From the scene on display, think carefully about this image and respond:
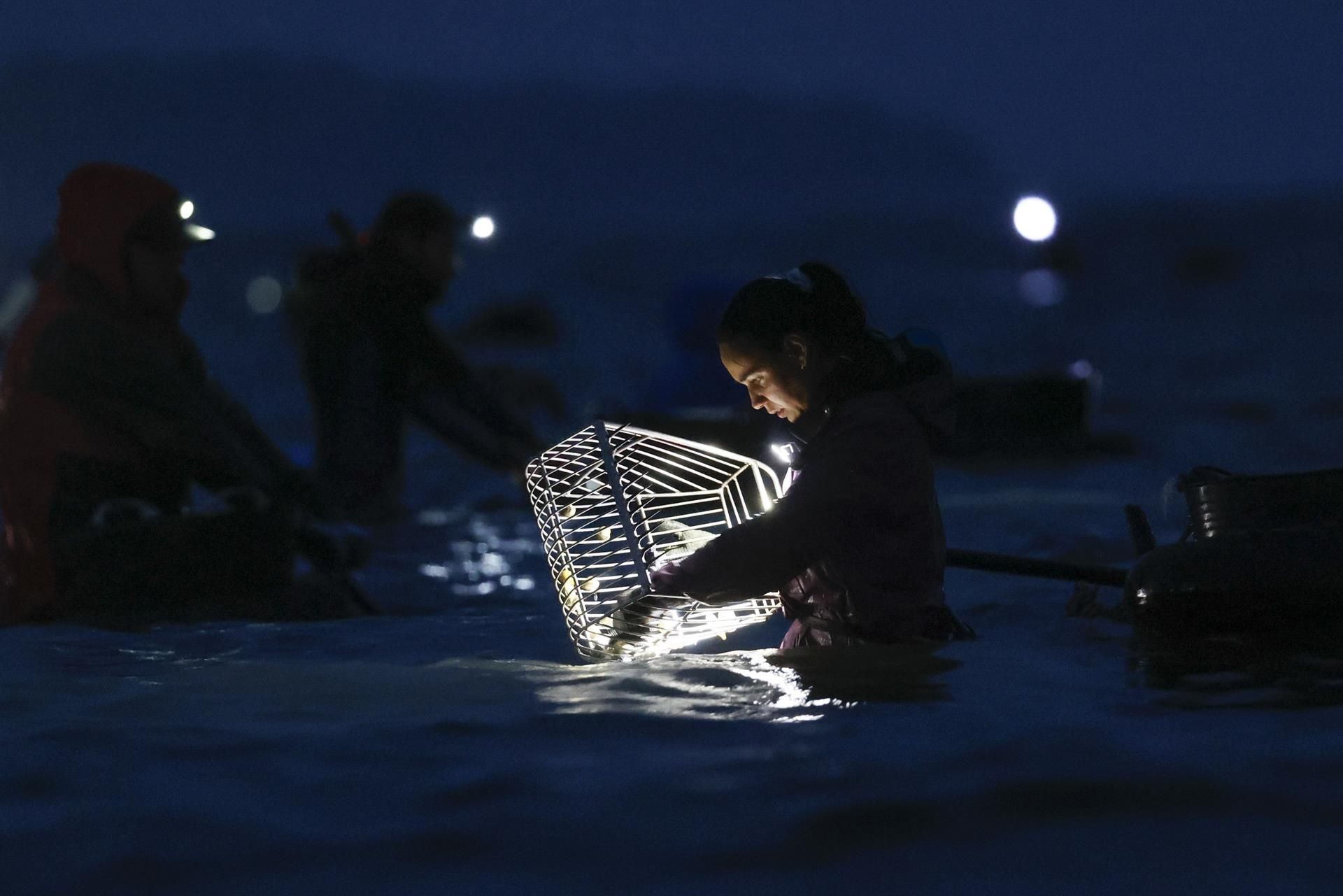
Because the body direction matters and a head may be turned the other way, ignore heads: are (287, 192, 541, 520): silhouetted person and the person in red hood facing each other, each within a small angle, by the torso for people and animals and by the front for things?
no

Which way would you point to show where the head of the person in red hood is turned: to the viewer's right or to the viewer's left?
to the viewer's right

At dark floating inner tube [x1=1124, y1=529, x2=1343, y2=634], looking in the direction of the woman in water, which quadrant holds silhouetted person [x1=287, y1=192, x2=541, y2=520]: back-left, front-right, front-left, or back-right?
front-right

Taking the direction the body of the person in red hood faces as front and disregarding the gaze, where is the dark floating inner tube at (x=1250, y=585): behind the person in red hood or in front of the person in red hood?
in front

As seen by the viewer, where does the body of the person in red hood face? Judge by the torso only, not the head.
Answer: to the viewer's right

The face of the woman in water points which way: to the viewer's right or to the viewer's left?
to the viewer's left

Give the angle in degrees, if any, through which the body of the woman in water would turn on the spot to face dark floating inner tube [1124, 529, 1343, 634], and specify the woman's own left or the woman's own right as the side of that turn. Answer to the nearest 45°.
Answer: approximately 180°

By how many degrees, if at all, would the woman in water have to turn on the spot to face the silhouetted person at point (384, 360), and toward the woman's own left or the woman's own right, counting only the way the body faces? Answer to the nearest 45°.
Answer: approximately 45° to the woman's own right

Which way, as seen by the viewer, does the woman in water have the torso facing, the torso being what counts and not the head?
to the viewer's left

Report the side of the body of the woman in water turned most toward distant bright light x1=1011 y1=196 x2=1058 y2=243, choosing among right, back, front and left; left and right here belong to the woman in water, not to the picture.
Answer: right

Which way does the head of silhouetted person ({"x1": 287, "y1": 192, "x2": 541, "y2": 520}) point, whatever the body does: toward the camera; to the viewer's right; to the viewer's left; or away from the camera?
to the viewer's right

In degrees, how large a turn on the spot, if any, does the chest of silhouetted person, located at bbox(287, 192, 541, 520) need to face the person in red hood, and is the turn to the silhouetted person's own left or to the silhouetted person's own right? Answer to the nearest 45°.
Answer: approximately 135° to the silhouetted person's own right
